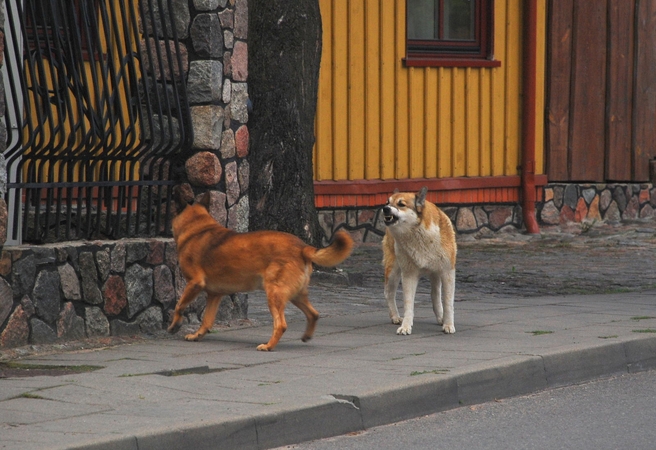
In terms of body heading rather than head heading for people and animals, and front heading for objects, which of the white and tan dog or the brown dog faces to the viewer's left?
the brown dog

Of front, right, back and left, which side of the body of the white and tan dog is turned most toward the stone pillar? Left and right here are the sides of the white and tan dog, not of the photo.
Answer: right

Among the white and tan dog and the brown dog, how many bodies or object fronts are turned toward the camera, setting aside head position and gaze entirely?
1

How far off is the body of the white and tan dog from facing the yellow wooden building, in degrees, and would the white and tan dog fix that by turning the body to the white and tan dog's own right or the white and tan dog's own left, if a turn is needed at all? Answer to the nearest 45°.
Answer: approximately 180°

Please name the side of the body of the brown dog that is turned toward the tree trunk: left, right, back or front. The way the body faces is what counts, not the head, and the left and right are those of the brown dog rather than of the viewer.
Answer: right

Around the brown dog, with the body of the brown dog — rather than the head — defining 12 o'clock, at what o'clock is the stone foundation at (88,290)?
The stone foundation is roughly at 12 o'clock from the brown dog.

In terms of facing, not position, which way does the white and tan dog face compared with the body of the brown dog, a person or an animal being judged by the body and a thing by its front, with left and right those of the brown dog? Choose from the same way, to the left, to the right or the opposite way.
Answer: to the left

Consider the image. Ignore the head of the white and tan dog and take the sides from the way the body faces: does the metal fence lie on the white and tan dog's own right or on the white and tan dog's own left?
on the white and tan dog's own right

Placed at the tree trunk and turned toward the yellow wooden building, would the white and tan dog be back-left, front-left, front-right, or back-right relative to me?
back-right

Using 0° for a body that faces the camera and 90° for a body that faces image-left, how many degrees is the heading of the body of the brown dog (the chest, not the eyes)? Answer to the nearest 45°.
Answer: approximately 90°

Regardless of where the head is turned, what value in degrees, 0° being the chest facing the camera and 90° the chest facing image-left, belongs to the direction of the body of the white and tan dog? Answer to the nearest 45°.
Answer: approximately 0°
